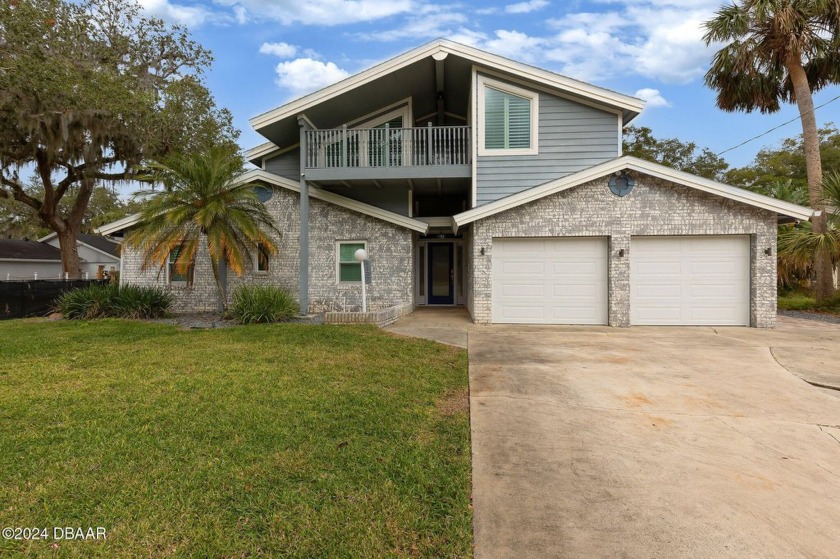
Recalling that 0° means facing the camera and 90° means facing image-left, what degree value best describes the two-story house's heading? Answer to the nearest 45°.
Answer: approximately 0°

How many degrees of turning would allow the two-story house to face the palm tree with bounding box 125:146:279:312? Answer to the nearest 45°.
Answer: approximately 90° to its right

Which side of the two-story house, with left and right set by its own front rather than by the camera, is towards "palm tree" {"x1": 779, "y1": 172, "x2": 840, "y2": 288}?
left

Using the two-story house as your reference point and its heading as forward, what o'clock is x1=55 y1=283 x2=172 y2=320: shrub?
The shrub is roughly at 3 o'clock from the two-story house.

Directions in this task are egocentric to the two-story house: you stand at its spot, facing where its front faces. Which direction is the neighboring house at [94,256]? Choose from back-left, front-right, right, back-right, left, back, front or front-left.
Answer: back-right

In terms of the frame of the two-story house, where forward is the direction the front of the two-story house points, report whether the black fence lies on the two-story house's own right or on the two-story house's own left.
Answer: on the two-story house's own right

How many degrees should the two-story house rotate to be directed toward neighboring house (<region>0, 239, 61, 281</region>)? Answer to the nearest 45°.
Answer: approximately 135° to its right
